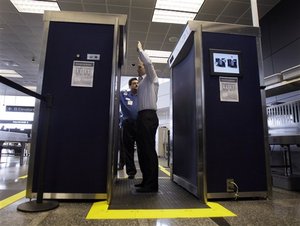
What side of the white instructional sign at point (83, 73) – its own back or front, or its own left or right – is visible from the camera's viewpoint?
front

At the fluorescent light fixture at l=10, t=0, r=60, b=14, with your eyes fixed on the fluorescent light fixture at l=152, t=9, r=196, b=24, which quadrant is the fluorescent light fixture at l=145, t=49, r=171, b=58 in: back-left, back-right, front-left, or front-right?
front-left

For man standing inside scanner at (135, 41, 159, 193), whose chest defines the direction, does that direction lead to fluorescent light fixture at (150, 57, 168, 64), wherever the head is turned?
no

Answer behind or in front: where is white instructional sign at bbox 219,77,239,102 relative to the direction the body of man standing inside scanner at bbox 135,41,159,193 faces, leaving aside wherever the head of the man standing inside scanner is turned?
behind

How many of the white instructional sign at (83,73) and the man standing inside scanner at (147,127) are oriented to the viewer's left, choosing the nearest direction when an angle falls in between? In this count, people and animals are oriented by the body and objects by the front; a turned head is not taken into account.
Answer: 1

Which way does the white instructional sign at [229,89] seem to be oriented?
toward the camera

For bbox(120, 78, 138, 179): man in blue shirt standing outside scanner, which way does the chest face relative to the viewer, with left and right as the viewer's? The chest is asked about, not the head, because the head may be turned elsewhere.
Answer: facing the viewer and to the right of the viewer

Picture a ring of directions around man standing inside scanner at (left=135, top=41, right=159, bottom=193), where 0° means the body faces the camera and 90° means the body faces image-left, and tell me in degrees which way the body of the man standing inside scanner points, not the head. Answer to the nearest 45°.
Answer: approximately 90°

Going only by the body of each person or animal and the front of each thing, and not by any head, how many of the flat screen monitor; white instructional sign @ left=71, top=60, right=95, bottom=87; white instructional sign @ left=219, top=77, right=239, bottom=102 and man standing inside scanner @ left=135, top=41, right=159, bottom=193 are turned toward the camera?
3

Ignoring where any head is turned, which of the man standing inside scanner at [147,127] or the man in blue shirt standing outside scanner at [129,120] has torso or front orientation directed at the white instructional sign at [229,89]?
the man in blue shirt standing outside scanner at [129,120]

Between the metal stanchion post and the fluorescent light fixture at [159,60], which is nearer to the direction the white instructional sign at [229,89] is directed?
the metal stanchion post

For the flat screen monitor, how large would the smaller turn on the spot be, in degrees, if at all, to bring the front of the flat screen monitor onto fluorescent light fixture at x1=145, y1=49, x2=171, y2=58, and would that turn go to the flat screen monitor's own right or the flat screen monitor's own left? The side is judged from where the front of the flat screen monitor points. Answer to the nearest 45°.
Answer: approximately 135° to the flat screen monitor's own right

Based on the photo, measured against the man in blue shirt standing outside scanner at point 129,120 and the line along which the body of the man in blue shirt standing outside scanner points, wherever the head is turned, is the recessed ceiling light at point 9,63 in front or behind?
behind
